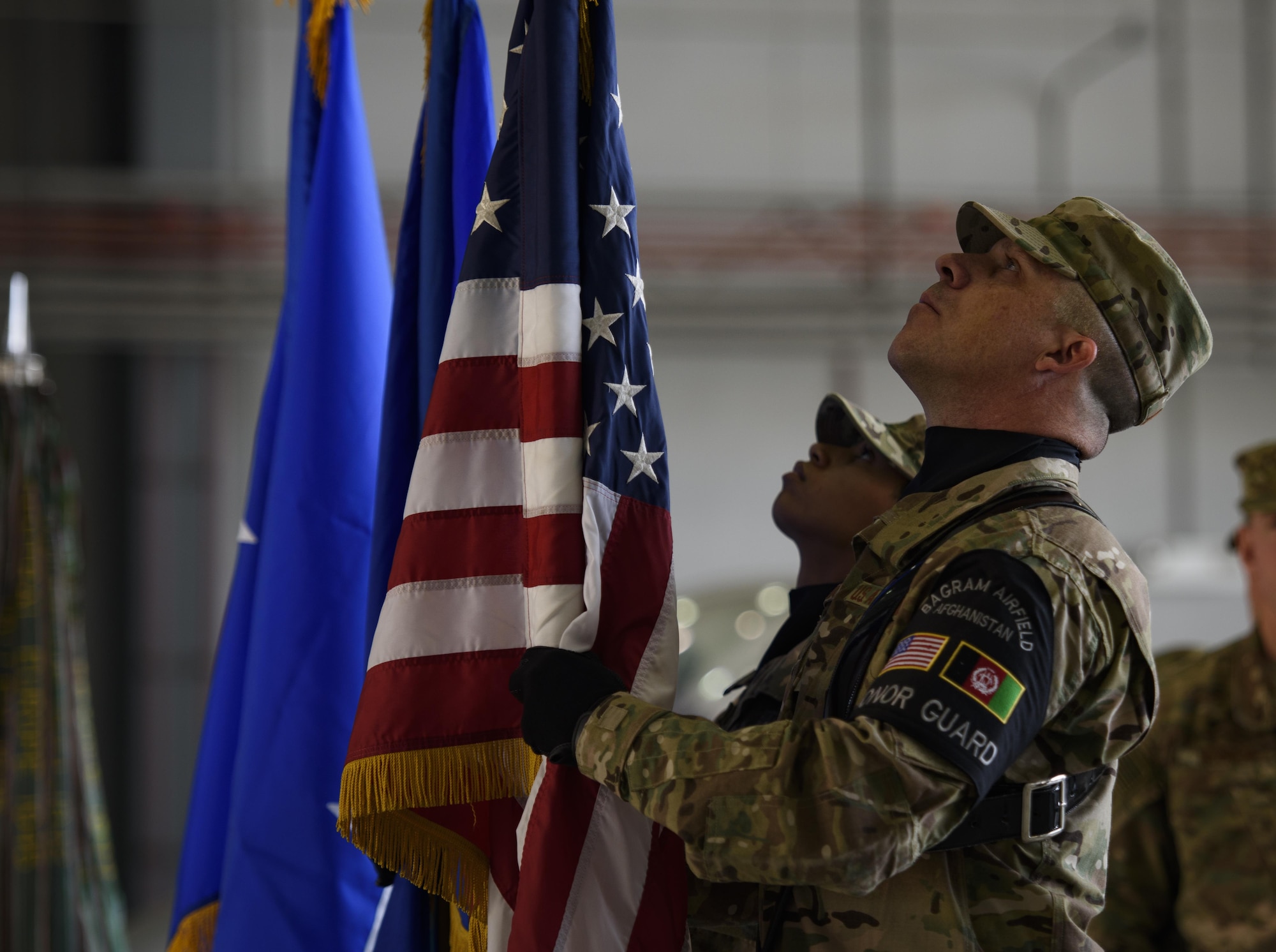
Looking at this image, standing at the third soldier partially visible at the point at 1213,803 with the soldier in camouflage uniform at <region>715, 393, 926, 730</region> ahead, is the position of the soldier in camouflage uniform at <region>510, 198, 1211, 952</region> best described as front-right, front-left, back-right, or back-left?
front-left

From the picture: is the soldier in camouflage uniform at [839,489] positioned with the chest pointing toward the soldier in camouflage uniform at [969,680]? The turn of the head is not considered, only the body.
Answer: no

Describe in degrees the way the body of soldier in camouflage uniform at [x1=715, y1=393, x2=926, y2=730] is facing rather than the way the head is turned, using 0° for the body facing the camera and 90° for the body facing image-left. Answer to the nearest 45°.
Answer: approximately 90°

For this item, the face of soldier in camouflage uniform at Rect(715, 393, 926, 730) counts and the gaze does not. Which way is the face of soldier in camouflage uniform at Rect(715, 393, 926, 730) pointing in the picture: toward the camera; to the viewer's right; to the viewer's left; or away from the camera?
to the viewer's left

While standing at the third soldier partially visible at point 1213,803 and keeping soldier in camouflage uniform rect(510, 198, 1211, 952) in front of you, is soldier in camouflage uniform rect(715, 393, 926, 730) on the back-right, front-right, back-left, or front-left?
front-right

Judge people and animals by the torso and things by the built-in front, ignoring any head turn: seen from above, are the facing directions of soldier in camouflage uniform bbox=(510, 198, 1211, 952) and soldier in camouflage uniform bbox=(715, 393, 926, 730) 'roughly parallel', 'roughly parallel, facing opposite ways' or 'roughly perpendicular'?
roughly parallel

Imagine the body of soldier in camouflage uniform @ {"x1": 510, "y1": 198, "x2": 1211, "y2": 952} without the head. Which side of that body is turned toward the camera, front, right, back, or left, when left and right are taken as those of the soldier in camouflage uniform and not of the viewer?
left

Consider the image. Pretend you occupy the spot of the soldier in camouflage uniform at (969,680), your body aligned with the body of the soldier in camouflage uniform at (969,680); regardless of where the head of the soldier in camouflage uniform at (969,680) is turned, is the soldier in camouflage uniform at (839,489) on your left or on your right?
on your right

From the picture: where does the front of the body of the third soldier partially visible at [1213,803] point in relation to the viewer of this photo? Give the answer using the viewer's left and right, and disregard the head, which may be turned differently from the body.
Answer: facing the viewer
